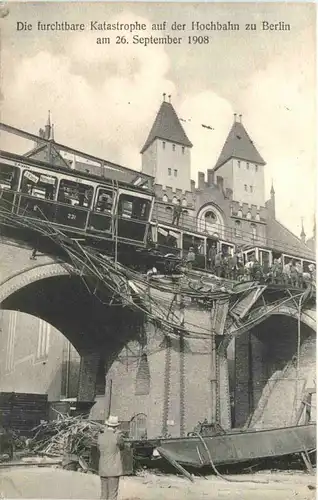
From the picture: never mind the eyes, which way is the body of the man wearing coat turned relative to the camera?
away from the camera

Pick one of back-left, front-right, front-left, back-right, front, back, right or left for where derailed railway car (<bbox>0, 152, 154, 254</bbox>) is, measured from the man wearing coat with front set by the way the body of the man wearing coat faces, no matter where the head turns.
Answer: front

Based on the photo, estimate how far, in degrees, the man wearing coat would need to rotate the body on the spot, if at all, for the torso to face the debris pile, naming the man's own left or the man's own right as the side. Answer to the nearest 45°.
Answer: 0° — they already face it

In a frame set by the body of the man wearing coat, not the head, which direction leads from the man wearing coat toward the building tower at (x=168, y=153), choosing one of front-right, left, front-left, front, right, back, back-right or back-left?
front

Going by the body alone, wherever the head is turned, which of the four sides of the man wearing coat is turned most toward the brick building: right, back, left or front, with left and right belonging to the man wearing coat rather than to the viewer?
front

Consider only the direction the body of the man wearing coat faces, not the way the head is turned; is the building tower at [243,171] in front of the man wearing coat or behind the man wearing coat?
in front

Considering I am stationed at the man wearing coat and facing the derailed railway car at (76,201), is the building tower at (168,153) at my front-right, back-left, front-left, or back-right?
front-right
